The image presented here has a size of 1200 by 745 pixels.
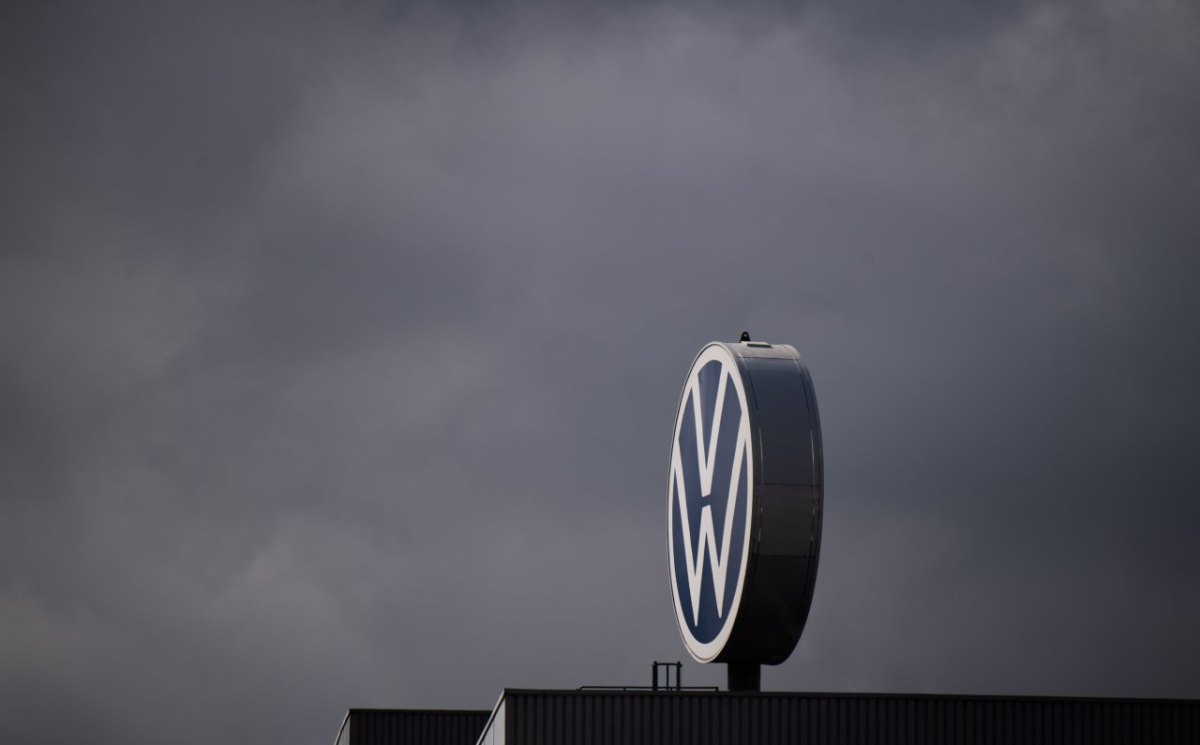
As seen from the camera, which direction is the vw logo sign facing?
to the viewer's left
